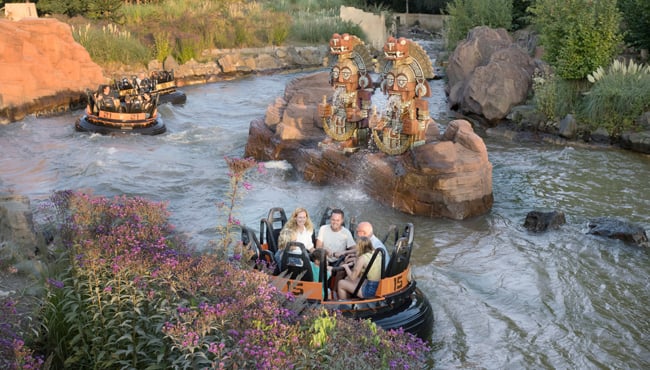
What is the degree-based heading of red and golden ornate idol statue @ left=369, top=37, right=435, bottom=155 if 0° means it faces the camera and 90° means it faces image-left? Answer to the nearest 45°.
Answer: approximately 45°

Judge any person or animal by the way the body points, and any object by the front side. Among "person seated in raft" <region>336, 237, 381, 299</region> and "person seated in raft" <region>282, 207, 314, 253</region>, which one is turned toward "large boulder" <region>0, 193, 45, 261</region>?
"person seated in raft" <region>336, 237, 381, 299</region>

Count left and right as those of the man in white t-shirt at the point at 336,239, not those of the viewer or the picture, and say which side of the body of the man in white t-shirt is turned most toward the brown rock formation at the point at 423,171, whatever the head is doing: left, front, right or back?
back

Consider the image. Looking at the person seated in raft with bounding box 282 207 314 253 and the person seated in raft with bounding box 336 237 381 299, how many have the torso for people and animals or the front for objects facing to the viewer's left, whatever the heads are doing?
1

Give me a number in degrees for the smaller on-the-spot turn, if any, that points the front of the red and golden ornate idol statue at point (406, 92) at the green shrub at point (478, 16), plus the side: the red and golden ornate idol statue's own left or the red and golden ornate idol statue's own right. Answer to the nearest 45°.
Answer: approximately 135° to the red and golden ornate idol statue's own right

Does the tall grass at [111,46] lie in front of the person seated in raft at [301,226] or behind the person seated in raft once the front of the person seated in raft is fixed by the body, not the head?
behind

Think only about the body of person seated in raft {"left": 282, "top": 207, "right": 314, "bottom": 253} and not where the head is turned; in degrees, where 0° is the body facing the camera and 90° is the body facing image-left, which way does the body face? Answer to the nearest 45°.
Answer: approximately 315°

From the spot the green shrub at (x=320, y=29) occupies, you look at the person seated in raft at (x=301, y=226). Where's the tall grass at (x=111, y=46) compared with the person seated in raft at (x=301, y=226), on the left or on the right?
right

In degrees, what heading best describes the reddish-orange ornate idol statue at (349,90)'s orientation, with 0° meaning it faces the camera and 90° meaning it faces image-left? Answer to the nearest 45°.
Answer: approximately 45°

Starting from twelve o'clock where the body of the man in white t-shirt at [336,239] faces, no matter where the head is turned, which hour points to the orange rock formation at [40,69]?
The orange rock formation is roughly at 5 o'clock from the man in white t-shirt.

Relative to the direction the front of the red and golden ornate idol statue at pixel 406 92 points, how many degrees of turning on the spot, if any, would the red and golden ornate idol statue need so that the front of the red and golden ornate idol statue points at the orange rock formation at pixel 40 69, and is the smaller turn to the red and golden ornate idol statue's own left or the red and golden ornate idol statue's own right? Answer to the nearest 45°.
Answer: approximately 90° to the red and golden ornate idol statue's own right

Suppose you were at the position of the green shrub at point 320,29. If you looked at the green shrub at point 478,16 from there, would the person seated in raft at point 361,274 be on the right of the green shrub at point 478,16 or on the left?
right

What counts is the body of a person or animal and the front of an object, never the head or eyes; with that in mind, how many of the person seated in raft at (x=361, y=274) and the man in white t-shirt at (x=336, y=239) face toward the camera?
1

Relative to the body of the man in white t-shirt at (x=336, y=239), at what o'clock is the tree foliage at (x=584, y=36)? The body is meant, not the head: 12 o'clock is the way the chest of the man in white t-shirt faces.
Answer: The tree foliage is roughly at 7 o'clock from the man in white t-shirt.

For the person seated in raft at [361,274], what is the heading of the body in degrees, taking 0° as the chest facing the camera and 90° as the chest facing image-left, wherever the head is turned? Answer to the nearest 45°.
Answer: approximately 90°

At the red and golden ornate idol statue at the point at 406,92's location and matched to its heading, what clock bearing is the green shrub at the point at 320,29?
The green shrub is roughly at 4 o'clock from the red and golden ornate idol statue.
